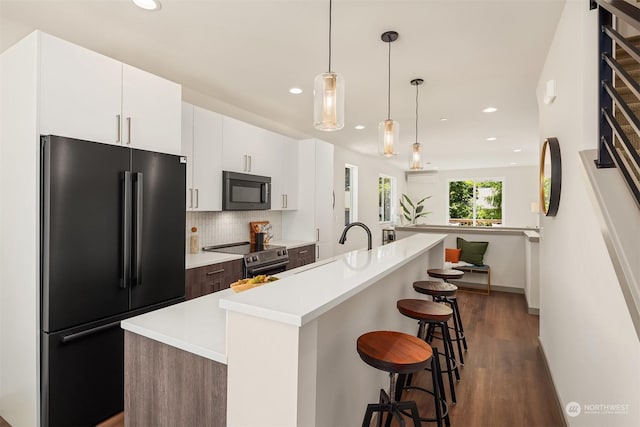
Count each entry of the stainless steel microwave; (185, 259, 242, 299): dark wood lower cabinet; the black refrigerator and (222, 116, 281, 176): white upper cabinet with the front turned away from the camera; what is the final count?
0

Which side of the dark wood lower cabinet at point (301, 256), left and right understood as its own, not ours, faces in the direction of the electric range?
right

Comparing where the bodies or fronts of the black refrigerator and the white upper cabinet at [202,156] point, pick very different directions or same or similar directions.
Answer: same or similar directions

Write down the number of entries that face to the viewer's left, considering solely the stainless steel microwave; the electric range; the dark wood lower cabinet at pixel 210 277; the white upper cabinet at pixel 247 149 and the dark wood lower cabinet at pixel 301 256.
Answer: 0

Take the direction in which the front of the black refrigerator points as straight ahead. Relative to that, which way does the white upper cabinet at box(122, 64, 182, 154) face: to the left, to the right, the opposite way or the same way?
the same way

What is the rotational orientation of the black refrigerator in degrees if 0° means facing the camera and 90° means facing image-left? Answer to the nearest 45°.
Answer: approximately 315°

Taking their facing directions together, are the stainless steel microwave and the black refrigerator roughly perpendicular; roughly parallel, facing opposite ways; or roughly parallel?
roughly parallel

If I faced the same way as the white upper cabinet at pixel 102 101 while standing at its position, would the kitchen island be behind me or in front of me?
in front

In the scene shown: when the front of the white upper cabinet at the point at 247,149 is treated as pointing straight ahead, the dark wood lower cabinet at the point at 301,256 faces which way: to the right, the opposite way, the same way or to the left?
the same way

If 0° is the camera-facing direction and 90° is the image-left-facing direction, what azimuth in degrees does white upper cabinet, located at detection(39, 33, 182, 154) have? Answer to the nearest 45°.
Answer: approximately 315°

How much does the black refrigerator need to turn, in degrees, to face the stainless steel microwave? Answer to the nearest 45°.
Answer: approximately 90° to its left

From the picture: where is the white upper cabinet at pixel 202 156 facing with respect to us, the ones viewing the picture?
facing the viewer and to the right of the viewer

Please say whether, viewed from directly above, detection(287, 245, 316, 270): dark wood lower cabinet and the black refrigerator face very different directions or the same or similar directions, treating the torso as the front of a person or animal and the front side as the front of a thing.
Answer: same or similar directions

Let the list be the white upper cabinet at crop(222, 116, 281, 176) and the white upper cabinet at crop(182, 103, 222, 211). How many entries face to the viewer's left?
0

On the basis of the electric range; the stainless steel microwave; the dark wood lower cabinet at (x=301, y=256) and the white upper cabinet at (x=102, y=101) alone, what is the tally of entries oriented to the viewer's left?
0
